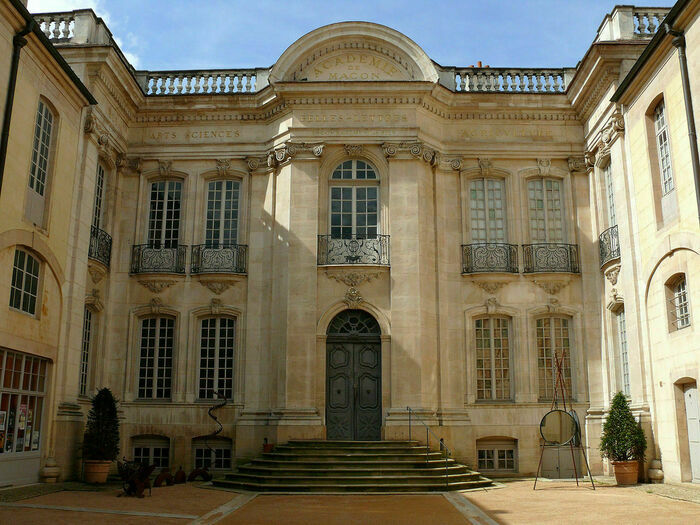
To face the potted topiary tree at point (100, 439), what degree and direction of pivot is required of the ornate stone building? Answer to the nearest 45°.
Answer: approximately 90° to its right

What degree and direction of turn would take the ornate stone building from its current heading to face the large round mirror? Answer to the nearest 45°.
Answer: approximately 90° to its left

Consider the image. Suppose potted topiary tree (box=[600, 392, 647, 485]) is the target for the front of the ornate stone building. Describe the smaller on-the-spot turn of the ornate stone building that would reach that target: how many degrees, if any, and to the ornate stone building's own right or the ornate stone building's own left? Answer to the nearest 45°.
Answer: approximately 45° to the ornate stone building's own left

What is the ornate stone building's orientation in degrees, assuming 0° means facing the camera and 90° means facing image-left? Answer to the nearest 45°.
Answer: approximately 0°
